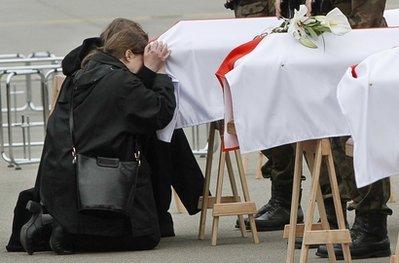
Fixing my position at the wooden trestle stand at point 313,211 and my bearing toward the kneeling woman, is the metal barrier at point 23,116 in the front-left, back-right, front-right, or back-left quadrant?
front-right

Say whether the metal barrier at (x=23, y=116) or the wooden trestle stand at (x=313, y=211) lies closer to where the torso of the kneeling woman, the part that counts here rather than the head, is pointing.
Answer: the wooden trestle stand

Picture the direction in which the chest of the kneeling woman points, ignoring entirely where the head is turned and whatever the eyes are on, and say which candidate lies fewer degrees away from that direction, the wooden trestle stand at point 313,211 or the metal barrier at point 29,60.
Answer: the wooden trestle stand

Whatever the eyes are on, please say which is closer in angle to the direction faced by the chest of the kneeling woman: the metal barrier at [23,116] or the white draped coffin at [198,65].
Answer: the white draped coffin

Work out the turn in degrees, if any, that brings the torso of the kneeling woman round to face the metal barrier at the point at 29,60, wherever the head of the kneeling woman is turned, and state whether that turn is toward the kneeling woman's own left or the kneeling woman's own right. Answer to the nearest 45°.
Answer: approximately 90° to the kneeling woman's own left

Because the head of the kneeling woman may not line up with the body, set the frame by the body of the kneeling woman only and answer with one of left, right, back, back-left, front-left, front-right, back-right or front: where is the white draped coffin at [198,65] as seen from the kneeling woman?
front

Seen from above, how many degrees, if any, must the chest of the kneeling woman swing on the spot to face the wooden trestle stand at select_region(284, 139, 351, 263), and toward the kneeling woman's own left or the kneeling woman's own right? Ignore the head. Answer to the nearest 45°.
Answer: approximately 45° to the kneeling woman's own right

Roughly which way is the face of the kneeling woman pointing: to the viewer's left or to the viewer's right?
to the viewer's right

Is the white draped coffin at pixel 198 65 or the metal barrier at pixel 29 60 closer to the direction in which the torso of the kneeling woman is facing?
the white draped coffin

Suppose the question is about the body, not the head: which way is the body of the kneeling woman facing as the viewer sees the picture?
to the viewer's right

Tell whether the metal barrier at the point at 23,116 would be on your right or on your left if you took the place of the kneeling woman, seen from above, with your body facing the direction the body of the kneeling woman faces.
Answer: on your left
